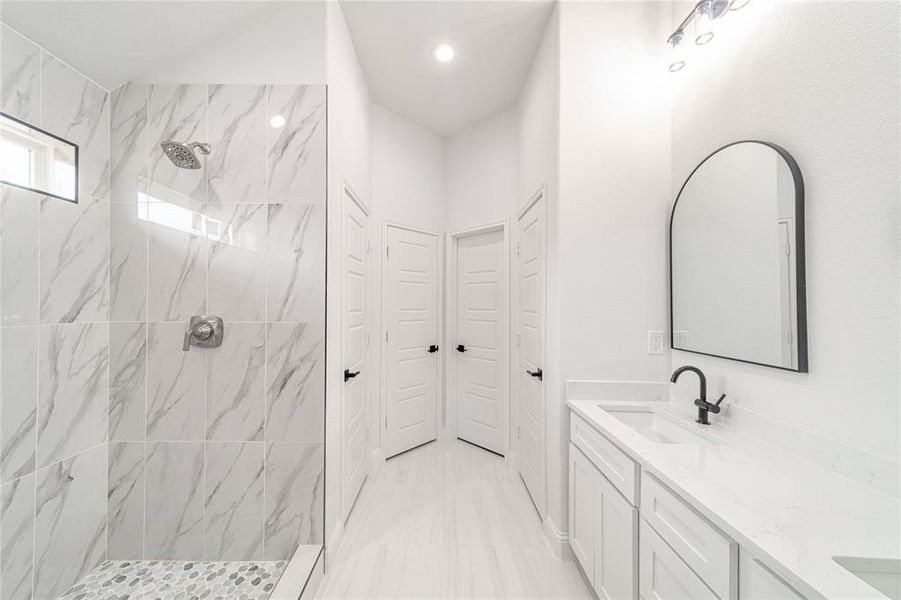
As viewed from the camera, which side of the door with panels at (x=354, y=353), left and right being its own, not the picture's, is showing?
right

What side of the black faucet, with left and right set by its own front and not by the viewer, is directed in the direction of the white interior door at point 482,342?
right

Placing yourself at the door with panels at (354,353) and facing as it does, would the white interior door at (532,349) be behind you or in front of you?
in front

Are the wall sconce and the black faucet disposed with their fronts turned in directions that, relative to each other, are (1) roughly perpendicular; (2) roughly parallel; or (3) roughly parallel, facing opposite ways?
roughly parallel

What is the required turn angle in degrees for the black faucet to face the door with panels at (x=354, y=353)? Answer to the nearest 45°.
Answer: approximately 45° to its right

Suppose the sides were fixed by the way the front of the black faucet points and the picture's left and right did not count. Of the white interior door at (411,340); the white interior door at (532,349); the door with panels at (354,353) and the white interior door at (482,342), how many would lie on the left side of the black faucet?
0

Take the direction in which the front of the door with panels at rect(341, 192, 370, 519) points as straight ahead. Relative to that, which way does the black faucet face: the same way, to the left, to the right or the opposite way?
the opposite way

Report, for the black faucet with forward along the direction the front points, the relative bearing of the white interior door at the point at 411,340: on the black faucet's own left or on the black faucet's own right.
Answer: on the black faucet's own right

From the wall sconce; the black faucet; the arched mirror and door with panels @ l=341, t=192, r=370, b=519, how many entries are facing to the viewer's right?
1

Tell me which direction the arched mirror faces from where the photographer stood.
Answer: facing the viewer and to the left of the viewer

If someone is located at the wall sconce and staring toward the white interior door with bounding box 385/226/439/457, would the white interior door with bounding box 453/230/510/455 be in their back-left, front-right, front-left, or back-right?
front-right

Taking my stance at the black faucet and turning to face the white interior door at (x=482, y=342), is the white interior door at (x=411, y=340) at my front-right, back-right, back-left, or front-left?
front-left

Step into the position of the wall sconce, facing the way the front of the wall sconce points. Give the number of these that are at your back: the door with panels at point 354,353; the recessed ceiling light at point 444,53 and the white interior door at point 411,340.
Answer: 0

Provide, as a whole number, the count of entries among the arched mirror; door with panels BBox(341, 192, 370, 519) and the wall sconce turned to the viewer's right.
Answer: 1

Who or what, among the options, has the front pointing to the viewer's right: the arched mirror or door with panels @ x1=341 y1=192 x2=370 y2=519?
the door with panels

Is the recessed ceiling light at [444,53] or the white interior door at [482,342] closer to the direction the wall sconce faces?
the recessed ceiling light
